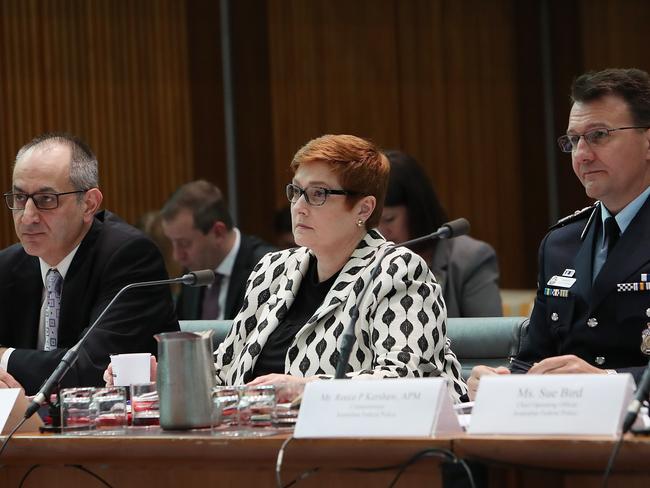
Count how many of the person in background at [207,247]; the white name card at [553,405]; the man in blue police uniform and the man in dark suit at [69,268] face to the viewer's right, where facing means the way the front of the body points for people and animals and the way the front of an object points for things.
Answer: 0

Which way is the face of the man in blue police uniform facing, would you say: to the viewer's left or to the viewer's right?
to the viewer's left

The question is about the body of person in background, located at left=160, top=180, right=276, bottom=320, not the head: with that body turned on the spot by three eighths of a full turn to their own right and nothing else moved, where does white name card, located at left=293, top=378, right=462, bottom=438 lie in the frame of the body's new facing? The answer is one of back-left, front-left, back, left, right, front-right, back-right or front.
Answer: back

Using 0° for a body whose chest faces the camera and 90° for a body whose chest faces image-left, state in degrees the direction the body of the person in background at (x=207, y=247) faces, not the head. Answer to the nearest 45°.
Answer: approximately 45°

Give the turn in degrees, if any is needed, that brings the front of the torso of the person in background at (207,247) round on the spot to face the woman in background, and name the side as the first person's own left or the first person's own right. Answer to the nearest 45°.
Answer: approximately 90° to the first person's own left

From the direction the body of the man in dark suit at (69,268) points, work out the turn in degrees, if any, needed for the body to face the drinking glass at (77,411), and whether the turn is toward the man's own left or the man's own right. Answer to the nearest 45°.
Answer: approximately 45° to the man's own left

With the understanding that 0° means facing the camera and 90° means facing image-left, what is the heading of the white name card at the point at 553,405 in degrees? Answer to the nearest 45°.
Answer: approximately 0°

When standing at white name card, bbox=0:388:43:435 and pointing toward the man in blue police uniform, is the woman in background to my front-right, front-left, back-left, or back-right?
front-left

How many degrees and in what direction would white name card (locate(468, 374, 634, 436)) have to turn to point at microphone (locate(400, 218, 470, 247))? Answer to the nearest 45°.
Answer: approximately 180°

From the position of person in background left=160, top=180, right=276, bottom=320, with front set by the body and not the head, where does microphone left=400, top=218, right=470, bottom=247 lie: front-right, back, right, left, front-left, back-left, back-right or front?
front-left

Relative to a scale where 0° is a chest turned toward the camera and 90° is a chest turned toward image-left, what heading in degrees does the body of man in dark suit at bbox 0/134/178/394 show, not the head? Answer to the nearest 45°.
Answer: approximately 45°

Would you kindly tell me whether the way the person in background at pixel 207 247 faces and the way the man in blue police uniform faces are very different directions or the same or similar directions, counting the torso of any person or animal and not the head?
same or similar directions

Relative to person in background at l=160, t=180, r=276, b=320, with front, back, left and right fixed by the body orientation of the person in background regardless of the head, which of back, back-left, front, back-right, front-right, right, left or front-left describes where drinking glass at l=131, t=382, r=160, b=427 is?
front-left
